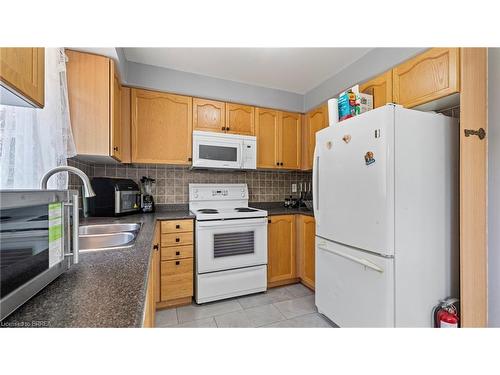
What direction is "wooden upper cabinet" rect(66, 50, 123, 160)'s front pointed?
to the viewer's right

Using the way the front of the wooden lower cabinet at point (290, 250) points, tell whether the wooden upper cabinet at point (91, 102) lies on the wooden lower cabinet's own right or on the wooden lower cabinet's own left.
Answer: on the wooden lower cabinet's own right

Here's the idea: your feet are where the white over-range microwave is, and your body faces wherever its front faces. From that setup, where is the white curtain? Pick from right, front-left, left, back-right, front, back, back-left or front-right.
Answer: front-right

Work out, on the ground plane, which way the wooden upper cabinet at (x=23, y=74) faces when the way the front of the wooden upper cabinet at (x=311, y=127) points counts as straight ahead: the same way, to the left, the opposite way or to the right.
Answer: the opposite way

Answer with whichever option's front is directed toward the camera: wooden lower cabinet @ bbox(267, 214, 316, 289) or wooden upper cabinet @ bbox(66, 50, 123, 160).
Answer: the wooden lower cabinet

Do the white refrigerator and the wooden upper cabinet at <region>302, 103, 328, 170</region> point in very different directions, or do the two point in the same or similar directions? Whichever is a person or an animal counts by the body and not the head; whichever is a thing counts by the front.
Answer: same or similar directions

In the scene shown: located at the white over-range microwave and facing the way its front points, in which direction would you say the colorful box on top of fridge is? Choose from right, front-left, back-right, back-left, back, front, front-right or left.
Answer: front-left

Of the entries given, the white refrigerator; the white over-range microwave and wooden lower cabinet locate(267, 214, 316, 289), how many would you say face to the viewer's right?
0

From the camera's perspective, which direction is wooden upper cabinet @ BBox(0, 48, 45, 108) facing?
to the viewer's right

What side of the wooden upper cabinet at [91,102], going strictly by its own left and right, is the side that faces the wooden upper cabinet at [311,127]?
front

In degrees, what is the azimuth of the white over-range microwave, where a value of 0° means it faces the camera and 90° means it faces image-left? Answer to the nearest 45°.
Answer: approximately 0°

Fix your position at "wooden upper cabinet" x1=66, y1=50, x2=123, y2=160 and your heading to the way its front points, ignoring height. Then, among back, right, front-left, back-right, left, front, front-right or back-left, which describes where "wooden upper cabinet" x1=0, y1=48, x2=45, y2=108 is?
right

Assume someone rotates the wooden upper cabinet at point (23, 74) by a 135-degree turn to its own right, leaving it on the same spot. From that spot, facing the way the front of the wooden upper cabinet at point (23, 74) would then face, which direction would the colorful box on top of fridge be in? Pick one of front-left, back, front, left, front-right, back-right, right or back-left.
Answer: back-left

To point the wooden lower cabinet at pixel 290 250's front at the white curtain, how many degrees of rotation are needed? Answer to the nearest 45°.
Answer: approximately 45° to its right

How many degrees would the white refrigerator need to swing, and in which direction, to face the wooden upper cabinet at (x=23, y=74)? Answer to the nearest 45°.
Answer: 0° — it already faces it

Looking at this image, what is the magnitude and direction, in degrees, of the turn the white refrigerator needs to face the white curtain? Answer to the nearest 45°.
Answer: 0° — it already faces it

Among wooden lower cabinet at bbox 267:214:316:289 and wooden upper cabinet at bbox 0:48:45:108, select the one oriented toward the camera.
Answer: the wooden lower cabinet

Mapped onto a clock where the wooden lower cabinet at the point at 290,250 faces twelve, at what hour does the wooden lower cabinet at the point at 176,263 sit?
the wooden lower cabinet at the point at 176,263 is roughly at 2 o'clock from the wooden lower cabinet at the point at 290,250.

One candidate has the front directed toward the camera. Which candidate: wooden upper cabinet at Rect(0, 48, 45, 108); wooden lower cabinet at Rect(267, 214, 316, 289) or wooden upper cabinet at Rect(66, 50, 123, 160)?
the wooden lower cabinet
